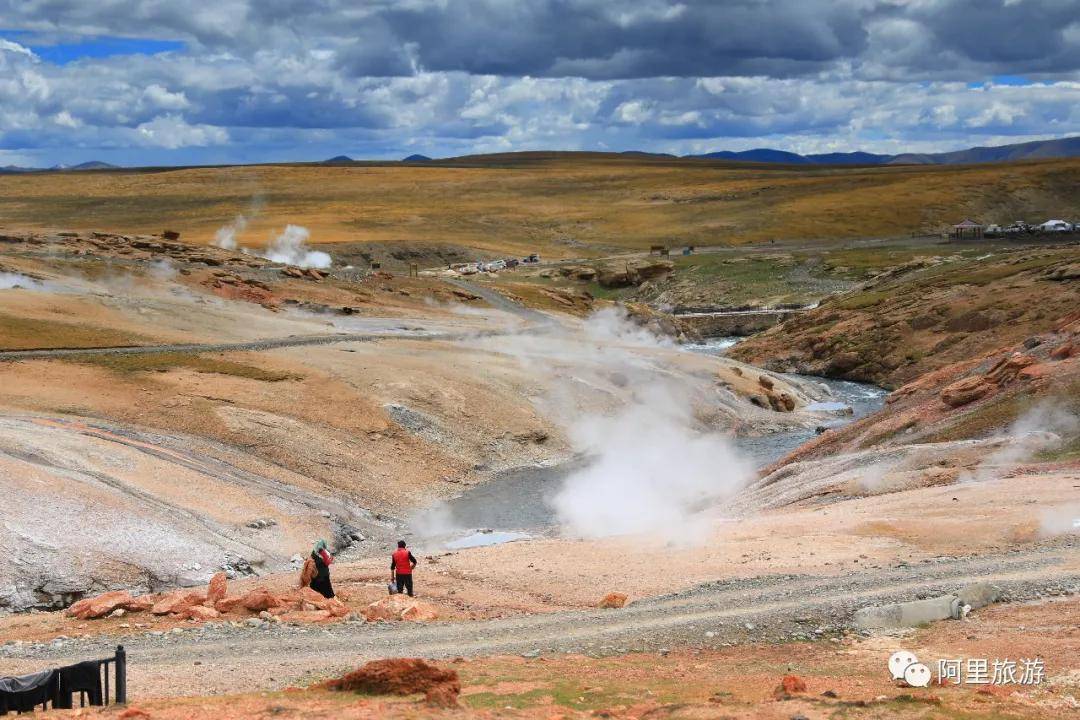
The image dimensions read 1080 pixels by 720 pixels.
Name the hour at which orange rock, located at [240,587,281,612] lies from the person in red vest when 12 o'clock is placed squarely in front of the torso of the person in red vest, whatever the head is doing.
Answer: The orange rock is roughly at 8 o'clock from the person in red vest.

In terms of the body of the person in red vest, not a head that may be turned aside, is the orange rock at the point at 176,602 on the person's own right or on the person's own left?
on the person's own left

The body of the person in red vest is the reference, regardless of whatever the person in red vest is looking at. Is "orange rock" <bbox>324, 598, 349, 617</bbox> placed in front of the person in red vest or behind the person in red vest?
behind

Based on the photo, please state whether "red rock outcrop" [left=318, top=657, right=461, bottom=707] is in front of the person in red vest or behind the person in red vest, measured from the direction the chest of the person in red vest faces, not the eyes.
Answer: behind

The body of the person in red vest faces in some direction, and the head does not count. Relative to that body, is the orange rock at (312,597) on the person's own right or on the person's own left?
on the person's own left

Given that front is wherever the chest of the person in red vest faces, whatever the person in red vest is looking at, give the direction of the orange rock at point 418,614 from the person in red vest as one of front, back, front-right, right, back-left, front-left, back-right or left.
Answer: back

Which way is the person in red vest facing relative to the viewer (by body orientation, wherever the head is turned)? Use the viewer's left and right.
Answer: facing away from the viewer
